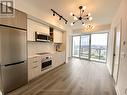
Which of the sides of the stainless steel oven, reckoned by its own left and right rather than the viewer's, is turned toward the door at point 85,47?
left

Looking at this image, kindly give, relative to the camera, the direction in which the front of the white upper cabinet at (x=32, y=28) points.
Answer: facing the viewer and to the right of the viewer

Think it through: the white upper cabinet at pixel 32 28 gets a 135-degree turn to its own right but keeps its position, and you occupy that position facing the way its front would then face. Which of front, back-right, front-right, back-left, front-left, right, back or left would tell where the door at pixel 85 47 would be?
back-right

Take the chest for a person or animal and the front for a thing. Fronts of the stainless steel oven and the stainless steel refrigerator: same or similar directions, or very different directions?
same or similar directions

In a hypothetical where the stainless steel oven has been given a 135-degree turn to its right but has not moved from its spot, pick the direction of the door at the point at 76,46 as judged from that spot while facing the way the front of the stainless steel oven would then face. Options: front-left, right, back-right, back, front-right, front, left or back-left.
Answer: back-right

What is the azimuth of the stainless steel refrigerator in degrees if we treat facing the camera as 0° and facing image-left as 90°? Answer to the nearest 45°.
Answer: approximately 315°

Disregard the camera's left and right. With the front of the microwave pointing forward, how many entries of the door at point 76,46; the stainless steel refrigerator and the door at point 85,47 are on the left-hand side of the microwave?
2

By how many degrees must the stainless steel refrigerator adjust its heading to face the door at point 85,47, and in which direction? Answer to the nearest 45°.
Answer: approximately 90° to its left

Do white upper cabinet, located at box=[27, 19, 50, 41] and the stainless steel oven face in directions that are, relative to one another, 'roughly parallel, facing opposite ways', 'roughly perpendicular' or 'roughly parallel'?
roughly parallel

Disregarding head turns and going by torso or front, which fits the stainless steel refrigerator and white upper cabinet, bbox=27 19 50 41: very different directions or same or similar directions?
same or similar directions
